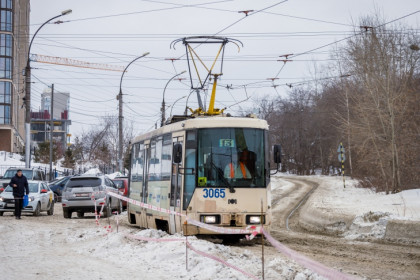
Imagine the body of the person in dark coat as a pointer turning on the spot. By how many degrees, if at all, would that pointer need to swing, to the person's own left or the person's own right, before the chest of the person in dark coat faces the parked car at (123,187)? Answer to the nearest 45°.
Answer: approximately 135° to the person's own left

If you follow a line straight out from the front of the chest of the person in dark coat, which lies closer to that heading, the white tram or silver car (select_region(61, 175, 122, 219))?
the white tram

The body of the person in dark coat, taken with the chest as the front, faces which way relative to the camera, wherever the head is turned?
toward the camera

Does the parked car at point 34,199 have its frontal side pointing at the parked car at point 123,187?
no

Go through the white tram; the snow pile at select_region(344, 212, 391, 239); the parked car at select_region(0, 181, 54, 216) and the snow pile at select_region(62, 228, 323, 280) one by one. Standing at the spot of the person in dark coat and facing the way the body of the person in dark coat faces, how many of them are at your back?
1

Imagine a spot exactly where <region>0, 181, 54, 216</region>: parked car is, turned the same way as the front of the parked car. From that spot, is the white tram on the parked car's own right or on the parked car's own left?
on the parked car's own left

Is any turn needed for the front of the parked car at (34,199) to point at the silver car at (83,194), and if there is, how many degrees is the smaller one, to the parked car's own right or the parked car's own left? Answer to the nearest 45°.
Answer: approximately 90° to the parked car's own left

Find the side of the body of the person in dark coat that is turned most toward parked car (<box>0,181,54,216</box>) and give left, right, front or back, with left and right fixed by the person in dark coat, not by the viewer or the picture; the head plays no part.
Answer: back

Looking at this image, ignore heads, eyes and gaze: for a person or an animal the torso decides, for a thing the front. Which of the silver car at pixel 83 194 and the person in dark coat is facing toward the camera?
the person in dark coat

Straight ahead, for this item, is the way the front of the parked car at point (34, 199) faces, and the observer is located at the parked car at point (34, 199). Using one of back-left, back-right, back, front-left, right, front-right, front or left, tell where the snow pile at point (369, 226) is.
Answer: left

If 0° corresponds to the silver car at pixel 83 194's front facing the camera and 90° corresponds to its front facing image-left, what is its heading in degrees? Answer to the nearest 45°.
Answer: approximately 225°

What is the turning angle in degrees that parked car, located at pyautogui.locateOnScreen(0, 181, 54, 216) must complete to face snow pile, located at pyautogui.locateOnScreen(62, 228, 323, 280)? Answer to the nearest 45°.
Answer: approximately 45° to its left

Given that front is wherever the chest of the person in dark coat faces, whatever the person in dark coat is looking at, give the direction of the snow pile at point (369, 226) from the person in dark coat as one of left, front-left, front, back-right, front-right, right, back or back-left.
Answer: front-left

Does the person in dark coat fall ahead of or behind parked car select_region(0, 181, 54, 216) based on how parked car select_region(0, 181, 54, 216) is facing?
ahead
